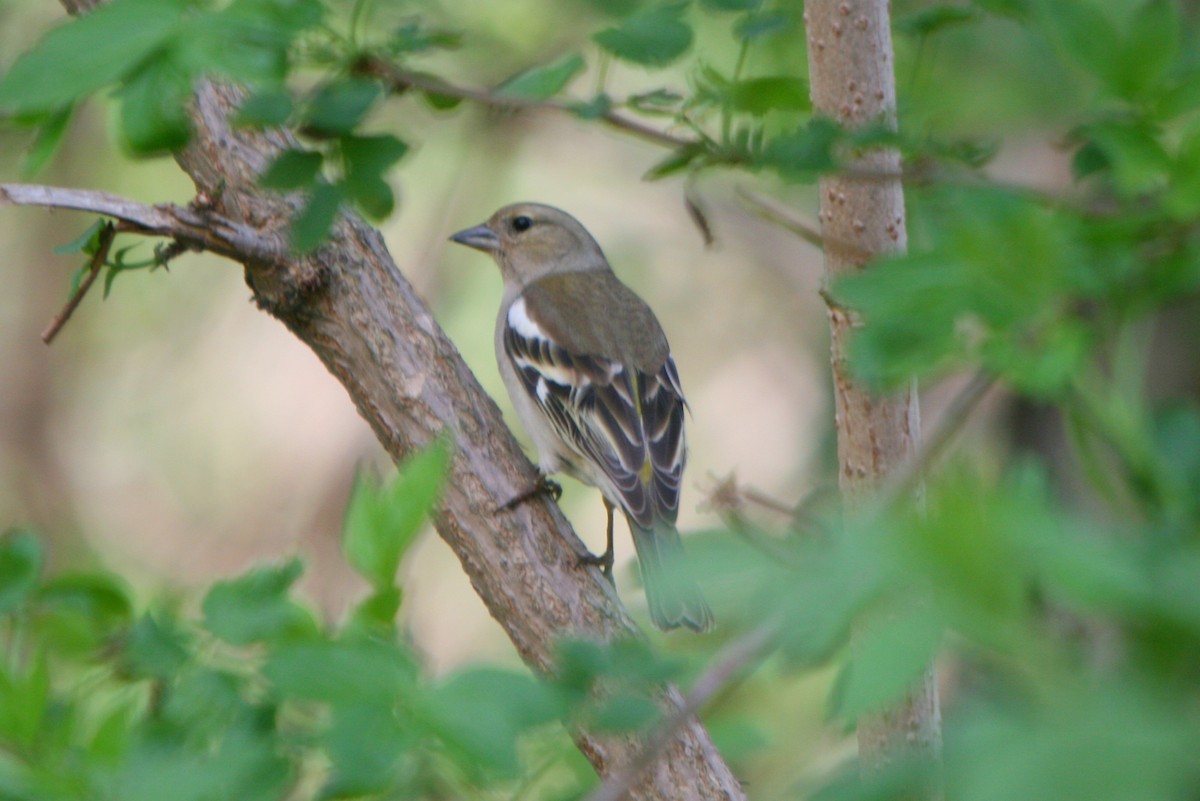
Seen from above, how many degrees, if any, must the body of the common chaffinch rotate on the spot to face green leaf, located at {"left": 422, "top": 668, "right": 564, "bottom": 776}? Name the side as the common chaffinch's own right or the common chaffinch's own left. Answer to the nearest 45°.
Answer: approximately 135° to the common chaffinch's own left

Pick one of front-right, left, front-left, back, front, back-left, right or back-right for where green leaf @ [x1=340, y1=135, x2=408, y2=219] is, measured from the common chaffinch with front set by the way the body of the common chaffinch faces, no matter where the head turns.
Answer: back-left

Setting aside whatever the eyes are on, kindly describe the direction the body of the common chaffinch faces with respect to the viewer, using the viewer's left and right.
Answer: facing away from the viewer and to the left of the viewer

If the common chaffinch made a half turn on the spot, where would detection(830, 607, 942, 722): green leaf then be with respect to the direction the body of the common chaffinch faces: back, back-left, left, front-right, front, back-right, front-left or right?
front-right

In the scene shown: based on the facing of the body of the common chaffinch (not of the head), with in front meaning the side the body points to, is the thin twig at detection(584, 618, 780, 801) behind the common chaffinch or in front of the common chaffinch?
behind

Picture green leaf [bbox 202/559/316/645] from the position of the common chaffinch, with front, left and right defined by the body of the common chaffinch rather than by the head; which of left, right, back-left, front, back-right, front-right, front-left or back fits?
back-left

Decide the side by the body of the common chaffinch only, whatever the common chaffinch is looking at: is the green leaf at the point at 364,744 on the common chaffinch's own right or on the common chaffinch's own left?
on the common chaffinch's own left

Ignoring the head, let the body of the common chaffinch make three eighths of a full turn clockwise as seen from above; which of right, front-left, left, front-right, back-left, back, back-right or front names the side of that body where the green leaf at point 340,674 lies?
right
